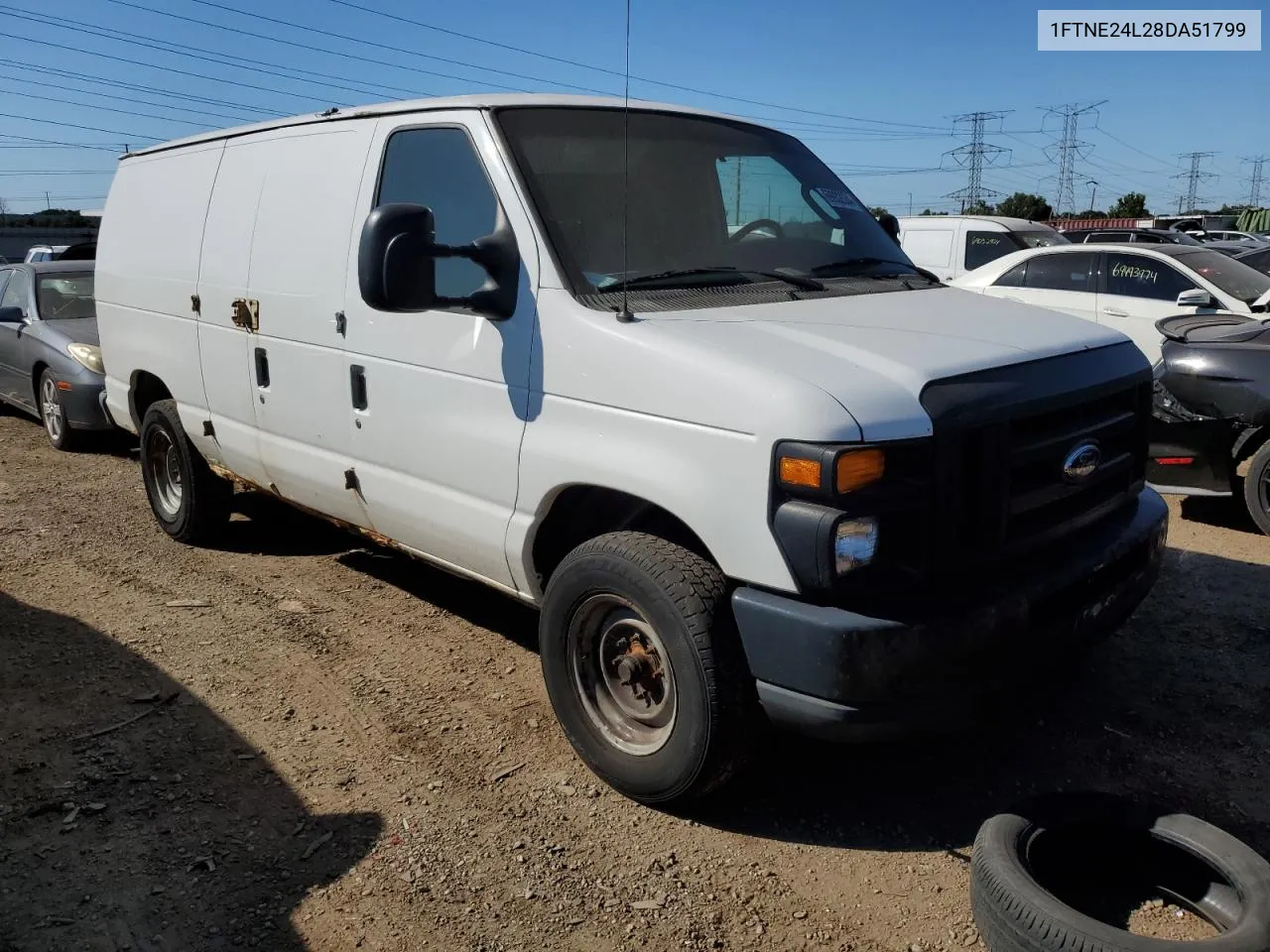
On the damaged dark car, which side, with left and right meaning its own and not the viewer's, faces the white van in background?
left

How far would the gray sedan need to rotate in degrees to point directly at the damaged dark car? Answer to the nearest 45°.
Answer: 0° — it already faces it

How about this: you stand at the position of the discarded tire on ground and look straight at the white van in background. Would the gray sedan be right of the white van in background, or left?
left

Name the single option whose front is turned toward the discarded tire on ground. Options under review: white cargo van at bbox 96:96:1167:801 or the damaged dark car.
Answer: the white cargo van

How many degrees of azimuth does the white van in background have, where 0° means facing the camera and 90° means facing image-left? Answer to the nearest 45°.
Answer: approximately 315°

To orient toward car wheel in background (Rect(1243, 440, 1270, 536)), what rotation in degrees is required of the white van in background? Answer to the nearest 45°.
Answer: approximately 45° to its right

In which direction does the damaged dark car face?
to the viewer's right

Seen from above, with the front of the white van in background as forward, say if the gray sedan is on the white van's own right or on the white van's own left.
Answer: on the white van's own right
